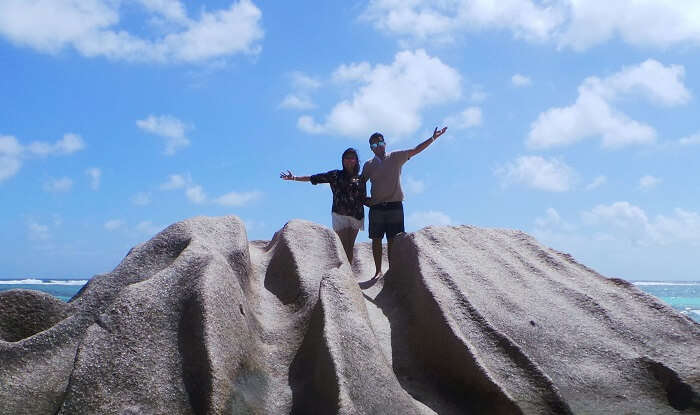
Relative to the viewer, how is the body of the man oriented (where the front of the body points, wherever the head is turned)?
toward the camera
